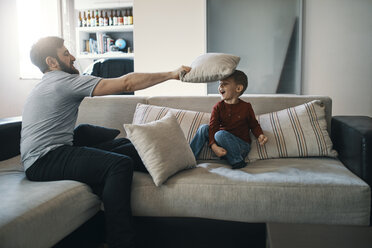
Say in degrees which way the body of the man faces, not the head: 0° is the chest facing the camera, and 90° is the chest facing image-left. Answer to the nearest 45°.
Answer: approximately 270°

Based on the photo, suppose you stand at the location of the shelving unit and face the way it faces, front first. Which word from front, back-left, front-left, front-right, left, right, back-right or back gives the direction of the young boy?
front

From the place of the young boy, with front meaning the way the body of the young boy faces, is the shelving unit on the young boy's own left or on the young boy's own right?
on the young boy's own right

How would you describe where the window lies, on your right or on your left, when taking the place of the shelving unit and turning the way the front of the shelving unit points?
on your right

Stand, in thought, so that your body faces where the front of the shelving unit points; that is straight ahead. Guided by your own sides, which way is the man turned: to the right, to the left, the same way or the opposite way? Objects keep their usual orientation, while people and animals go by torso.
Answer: to the left

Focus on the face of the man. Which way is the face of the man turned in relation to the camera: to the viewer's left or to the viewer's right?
to the viewer's right

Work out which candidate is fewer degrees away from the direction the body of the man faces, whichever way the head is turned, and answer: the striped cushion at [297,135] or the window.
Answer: the striped cushion

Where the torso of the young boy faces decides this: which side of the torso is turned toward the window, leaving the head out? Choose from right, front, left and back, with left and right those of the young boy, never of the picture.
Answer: right

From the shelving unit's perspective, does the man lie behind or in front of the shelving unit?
in front

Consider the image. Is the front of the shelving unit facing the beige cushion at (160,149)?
yes

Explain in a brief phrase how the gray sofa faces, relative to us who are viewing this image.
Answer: facing the viewer

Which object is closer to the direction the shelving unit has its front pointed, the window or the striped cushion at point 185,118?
the striped cushion

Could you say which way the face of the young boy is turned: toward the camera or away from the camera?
toward the camera
